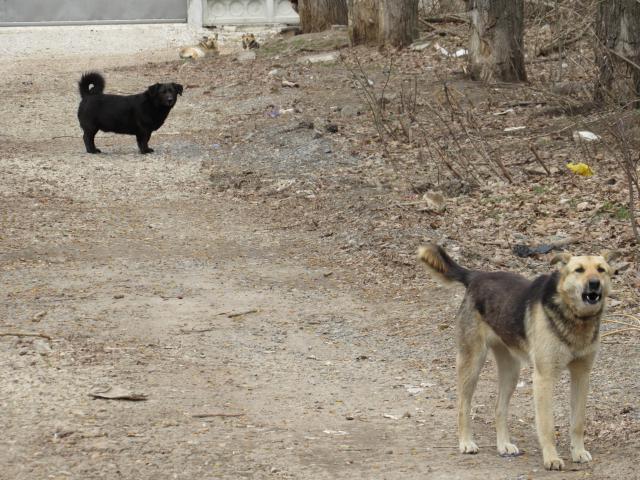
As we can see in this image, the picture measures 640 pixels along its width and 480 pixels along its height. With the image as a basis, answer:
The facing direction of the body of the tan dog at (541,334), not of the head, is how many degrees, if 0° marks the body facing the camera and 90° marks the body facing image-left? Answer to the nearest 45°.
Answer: approximately 315°

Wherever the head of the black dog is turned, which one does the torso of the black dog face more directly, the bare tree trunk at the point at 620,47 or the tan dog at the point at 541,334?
the bare tree trunk

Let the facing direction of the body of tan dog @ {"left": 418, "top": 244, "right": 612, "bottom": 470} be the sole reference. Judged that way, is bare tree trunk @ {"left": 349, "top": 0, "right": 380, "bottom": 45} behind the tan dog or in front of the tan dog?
behind

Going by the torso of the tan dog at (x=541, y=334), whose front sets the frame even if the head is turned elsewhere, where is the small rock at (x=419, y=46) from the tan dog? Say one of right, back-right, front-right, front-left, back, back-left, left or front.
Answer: back-left

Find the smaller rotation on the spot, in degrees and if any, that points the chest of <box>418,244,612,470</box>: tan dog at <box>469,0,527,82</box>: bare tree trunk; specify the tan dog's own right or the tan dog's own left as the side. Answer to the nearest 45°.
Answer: approximately 135° to the tan dog's own left

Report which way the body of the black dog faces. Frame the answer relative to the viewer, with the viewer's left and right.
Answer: facing to the right of the viewer

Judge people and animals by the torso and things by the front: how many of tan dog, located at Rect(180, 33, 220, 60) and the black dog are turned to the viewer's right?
2

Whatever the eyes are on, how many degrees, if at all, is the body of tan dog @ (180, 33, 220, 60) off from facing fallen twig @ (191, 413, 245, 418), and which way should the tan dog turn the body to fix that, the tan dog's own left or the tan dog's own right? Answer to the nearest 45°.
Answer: approximately 90° to the tan dog's own right

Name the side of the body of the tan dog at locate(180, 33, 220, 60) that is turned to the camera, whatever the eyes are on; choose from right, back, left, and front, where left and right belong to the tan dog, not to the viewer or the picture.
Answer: right

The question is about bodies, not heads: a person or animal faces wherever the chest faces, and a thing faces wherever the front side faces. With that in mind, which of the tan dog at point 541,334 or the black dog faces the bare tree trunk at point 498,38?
the black dog
